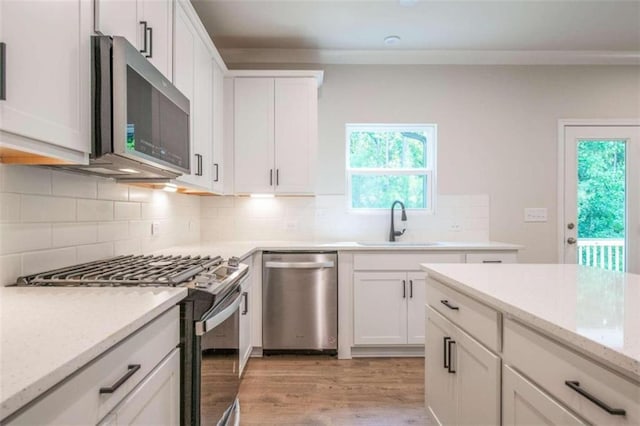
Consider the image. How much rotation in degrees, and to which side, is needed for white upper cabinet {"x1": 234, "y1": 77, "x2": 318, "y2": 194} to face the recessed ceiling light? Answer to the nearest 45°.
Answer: approximately 90° to its left

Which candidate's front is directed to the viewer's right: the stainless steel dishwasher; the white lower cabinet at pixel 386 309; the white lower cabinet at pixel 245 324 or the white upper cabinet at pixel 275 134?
the white lower cabinet at pixel 245 324

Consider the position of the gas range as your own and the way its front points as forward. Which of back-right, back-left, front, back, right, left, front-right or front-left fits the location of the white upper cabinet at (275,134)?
left

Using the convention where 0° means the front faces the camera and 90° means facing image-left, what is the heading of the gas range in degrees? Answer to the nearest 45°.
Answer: approximately 315°

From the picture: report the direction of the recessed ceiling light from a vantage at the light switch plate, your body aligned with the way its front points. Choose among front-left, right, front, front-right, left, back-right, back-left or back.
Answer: front-right

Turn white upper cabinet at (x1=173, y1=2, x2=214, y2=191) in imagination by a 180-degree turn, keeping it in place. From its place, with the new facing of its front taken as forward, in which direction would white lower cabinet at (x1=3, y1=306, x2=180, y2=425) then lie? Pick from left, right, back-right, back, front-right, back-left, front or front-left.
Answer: left

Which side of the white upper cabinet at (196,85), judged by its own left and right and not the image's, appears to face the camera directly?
right

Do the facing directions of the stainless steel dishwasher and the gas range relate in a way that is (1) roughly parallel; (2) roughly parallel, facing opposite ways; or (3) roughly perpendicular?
roughly perpendicular

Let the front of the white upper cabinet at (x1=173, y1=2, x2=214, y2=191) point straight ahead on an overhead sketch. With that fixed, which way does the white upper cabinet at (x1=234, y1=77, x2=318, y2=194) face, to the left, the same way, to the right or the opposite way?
to the right

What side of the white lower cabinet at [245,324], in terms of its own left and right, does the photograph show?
right

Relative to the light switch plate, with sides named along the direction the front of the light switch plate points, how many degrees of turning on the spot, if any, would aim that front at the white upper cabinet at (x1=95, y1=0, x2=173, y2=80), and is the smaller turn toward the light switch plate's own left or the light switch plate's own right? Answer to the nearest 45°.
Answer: approximately 45° to the light switch plate's own right

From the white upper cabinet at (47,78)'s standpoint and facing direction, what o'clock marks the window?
The window is roughly at 10 o'clock from the white upper cabinet.

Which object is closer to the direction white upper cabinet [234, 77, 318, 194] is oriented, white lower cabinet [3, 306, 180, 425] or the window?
the white lower cabinet

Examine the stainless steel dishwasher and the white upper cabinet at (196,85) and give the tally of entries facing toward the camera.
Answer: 1

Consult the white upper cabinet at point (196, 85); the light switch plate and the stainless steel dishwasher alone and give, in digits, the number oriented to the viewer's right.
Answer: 1

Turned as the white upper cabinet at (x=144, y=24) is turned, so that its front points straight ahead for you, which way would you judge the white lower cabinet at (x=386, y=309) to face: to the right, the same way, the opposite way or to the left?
to the right
